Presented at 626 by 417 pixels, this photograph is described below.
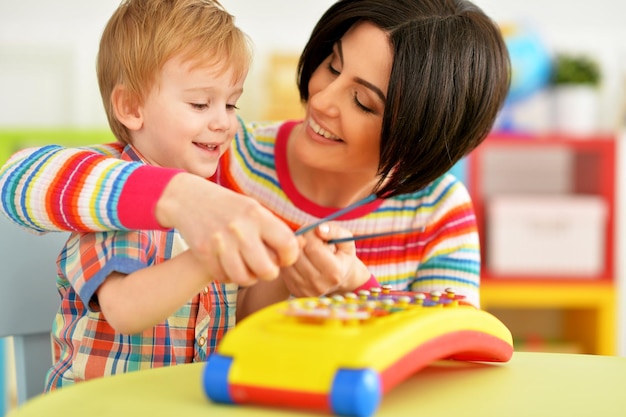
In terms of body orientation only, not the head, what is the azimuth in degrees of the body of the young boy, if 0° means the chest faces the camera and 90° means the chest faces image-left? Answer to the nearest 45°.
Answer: approximately 315°

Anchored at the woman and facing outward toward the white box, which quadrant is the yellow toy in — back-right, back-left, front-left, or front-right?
back-right

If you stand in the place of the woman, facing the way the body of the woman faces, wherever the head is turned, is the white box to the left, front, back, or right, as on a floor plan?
back

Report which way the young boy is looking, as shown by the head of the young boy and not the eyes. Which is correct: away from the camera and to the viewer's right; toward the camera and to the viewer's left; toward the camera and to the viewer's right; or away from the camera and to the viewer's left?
toward the camera and to the viewer's right

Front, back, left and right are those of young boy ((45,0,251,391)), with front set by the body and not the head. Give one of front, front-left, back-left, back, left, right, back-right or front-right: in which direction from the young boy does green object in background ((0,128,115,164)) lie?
back-left

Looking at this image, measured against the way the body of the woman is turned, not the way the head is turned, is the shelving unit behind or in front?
behind

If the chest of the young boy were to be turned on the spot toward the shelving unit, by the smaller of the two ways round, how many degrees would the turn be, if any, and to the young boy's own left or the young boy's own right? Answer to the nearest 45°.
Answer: approximately 90° to the young boy's own left

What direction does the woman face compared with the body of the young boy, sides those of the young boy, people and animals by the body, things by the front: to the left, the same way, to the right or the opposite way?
to the right

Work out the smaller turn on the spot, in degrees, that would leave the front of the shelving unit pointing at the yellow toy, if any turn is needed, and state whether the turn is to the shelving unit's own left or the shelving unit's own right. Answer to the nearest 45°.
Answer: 0° — it already faces it
